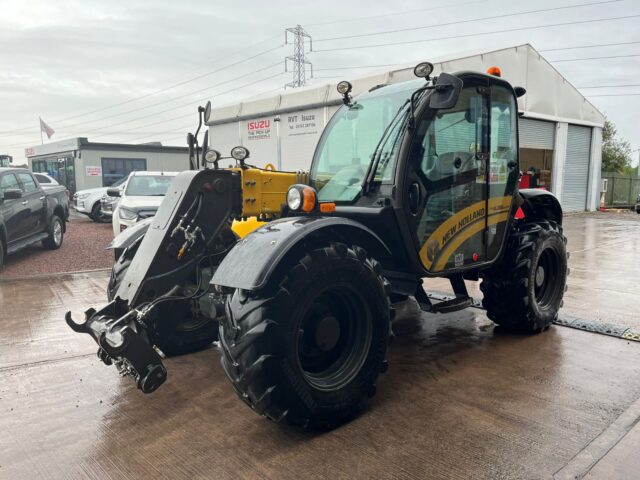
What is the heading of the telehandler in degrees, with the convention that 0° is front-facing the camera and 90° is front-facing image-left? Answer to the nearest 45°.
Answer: approximately 45°

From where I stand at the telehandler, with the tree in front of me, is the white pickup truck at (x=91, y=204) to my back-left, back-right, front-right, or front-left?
front-left

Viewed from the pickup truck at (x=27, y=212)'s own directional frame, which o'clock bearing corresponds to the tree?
The tree is roughly at 7 o'clock from the pickup truck.

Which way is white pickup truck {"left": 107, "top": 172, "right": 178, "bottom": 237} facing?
toward the camera

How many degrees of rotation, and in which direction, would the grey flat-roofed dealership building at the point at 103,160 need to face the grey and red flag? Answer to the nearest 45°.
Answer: approximately 135° to its right

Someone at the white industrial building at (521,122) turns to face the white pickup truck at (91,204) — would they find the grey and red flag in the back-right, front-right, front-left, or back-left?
front-right

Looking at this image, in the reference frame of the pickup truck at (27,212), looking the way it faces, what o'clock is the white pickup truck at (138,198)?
The white pickup truck is roughly at 7 o'clock from the pickup truck.

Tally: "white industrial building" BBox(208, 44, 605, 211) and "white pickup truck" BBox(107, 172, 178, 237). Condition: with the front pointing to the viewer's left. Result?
0

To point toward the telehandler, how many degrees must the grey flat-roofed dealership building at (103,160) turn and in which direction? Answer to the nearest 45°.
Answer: approximately 45° to its left

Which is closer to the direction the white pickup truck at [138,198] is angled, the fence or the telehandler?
the telehandler

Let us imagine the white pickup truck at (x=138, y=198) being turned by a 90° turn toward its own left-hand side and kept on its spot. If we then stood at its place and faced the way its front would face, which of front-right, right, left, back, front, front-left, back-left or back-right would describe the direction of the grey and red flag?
left

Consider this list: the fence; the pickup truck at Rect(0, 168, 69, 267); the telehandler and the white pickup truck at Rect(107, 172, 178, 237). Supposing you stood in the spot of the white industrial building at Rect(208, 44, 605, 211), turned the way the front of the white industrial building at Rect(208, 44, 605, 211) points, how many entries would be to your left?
1

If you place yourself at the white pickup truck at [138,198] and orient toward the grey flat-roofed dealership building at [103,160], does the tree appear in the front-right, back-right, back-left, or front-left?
front-right

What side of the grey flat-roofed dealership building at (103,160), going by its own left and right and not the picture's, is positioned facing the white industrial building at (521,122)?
left
